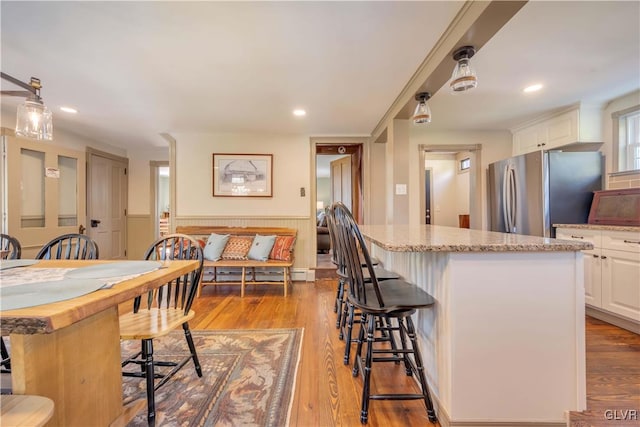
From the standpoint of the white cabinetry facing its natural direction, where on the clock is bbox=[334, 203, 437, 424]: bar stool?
The bar stool is roughly at 11 o'clock from the white cabinetry.

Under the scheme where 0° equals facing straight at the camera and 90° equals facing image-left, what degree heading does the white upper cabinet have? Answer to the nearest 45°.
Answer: approximately 45°

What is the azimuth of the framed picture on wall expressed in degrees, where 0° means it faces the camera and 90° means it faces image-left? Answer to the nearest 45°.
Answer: approximately 0°
